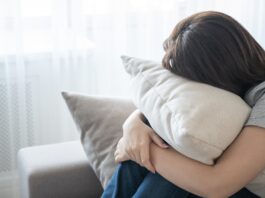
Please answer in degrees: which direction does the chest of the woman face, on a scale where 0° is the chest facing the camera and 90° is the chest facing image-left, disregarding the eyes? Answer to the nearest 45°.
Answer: approximately 90°
